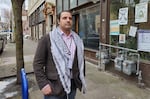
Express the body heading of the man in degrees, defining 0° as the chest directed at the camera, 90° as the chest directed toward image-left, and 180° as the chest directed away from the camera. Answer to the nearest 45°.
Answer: approximately 315°

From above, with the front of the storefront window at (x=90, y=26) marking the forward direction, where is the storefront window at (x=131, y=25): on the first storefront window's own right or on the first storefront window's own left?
on the first storefront window's own left

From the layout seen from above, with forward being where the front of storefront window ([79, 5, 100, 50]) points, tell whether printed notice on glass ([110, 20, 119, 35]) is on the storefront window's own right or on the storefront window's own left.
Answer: on the storefront window's own left

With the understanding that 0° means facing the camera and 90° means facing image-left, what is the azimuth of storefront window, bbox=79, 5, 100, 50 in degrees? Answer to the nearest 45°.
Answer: approximately 45°

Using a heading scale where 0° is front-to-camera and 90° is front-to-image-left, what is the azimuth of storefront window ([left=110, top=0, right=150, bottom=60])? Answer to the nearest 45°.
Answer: approximately 45°

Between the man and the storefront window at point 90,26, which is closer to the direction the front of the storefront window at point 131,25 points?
the man

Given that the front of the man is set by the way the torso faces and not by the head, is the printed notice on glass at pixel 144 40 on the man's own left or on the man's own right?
on the man's own left

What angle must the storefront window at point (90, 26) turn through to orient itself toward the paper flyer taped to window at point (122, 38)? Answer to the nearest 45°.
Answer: approximately 45° to its left
